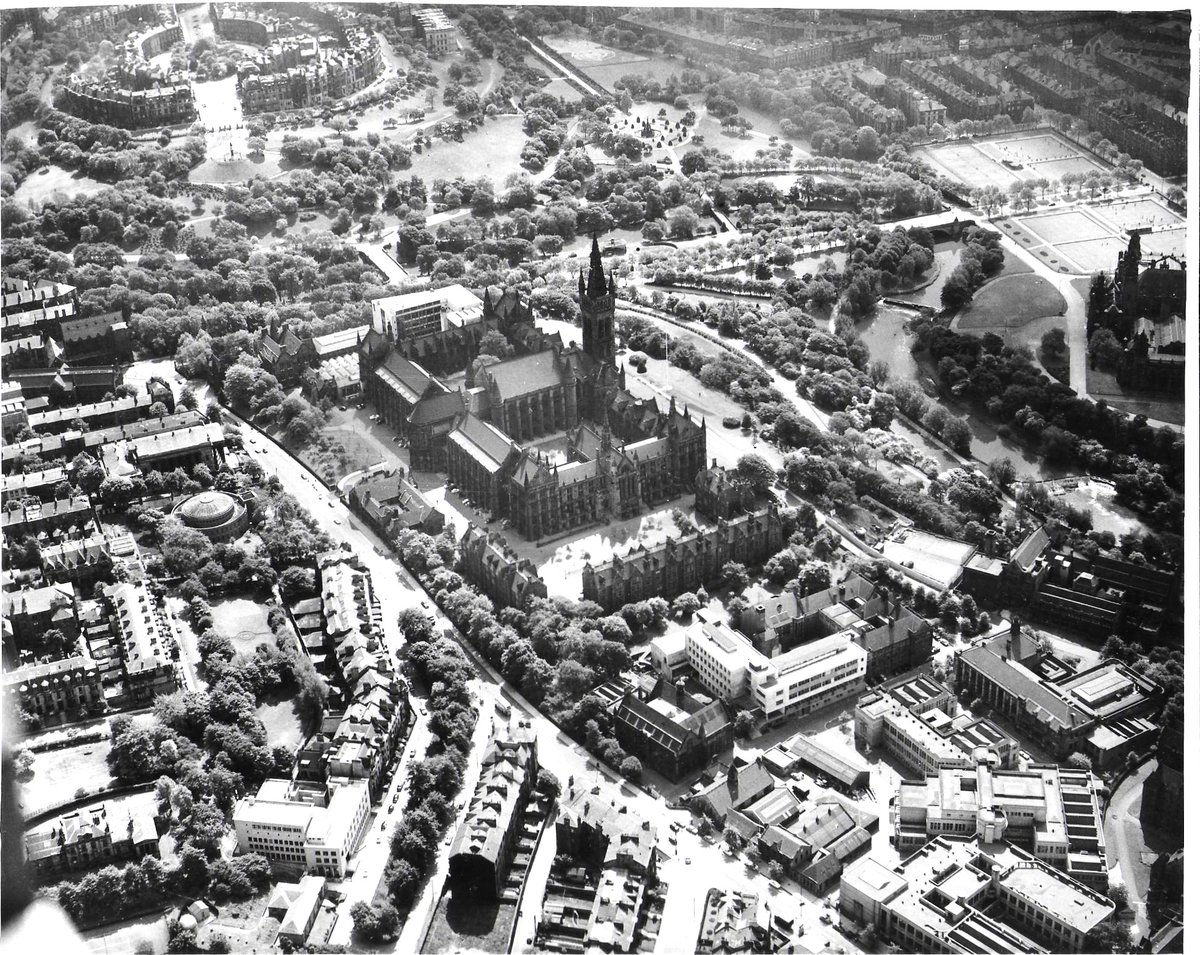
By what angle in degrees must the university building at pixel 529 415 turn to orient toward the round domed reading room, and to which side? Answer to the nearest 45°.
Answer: approximately 135° to its left

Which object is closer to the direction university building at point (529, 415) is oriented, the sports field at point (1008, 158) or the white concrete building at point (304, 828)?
the sports field

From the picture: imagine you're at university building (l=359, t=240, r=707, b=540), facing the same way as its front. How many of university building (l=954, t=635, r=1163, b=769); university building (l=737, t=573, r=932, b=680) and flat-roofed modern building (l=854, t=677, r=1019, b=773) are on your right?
3

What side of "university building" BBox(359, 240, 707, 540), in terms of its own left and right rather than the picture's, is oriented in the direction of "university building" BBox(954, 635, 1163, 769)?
right

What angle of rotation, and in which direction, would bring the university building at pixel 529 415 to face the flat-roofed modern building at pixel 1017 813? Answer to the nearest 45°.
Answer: approximately 90° to its right

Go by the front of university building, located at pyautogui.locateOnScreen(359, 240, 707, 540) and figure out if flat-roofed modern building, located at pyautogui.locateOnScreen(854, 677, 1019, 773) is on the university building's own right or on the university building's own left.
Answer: on the university building's own right

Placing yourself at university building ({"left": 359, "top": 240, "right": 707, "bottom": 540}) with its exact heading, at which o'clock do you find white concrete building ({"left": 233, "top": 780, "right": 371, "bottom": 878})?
The white concrete building is roughly at 5 o'clock from the university building.

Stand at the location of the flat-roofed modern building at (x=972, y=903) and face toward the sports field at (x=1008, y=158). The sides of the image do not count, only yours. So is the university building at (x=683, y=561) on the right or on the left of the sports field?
left

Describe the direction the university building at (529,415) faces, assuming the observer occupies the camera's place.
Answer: facing away from the viewer and to the right of the viewer

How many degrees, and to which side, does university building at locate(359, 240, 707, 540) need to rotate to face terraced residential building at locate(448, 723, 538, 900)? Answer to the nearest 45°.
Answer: approximately 135° to its right
